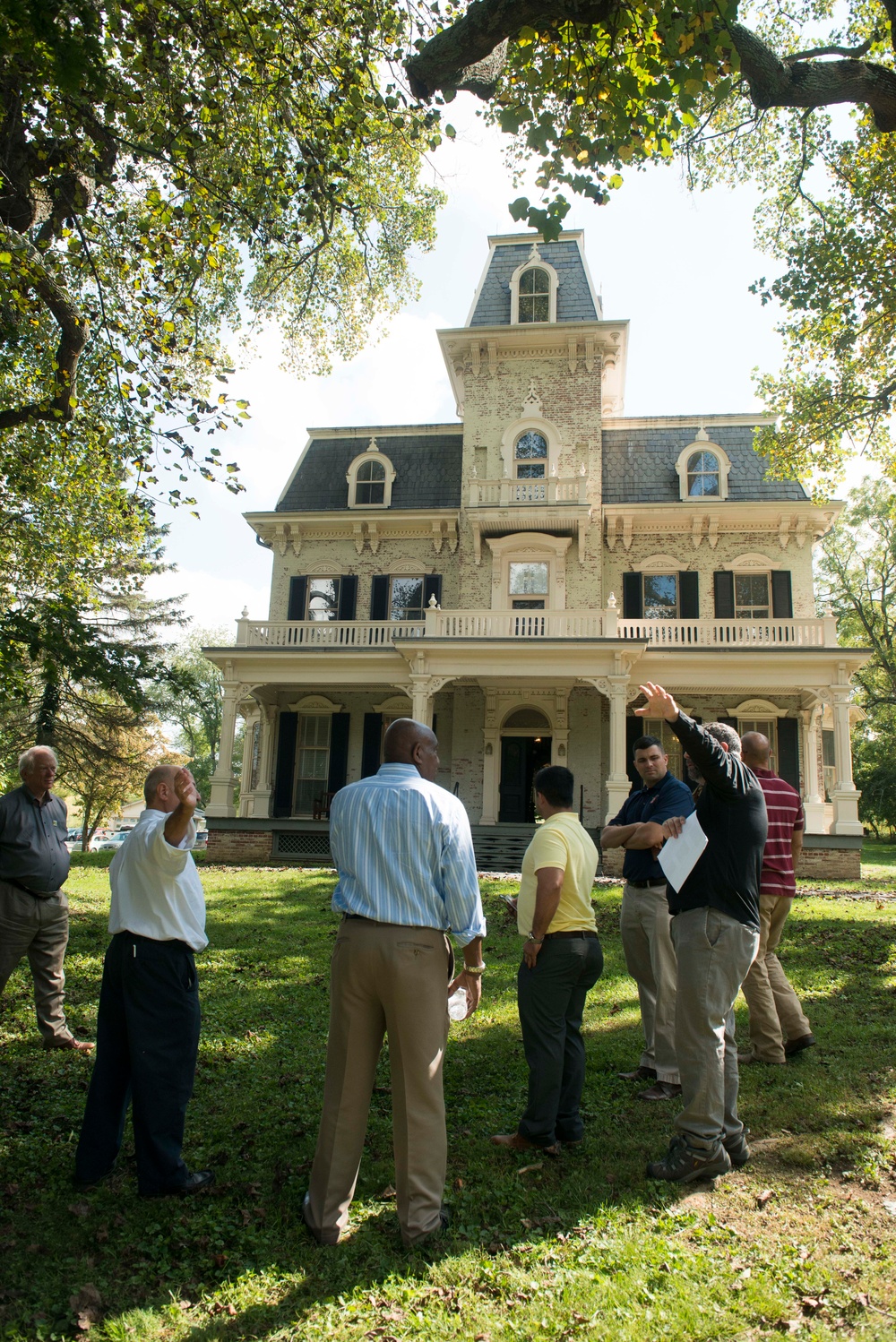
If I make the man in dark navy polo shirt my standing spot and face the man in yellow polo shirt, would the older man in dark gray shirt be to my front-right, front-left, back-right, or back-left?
front-right

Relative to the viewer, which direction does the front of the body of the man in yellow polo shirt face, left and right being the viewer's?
facing away from the viewer and to the left of the viewer

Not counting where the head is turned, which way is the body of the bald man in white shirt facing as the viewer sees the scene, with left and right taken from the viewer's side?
facing away from the viewer and to the right of the viewer

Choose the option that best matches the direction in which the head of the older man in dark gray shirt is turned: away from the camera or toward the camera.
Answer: toward the camera

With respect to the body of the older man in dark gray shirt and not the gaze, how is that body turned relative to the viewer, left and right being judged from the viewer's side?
facing the viewer and to the right of the viewer

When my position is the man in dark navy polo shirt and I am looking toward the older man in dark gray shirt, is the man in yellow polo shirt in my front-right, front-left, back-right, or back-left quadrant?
front-left

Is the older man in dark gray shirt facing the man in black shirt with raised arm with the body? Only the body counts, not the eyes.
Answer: yes

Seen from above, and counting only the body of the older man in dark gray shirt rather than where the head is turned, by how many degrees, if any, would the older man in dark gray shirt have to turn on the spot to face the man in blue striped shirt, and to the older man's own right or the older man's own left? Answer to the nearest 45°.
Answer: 0° — they already face them

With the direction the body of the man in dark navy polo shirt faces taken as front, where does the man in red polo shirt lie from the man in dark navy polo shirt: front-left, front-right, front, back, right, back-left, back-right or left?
back

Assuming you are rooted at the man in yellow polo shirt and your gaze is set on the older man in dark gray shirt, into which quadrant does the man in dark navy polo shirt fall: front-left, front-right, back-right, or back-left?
back-right

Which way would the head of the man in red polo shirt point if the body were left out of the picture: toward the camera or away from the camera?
away from the camera
